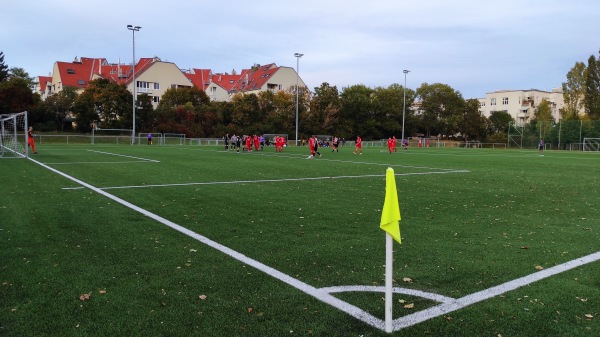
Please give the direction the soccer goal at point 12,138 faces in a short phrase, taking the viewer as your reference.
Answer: facing to the right of the viewer

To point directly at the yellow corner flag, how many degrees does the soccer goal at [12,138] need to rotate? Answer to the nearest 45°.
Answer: approximately 90° to its right
